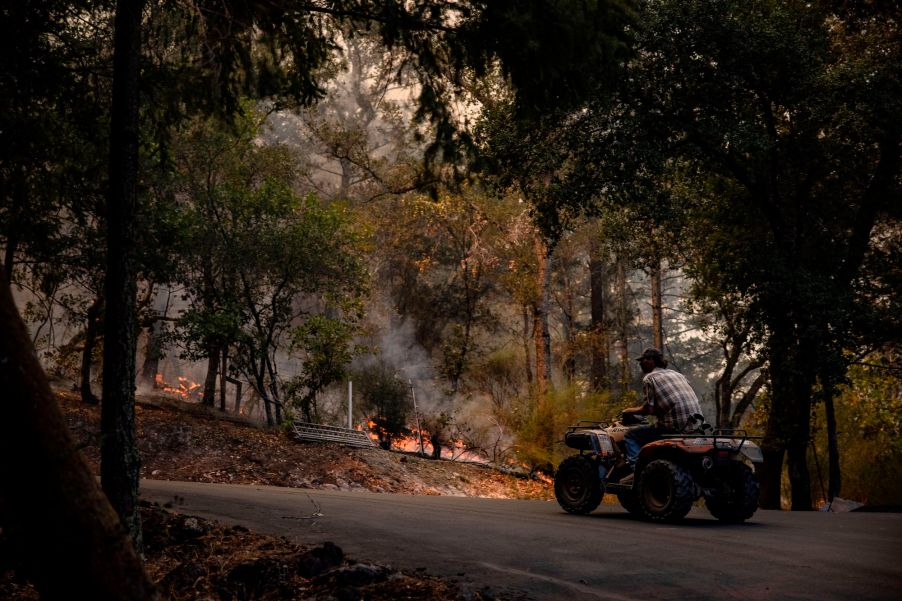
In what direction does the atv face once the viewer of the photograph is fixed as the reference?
facing away from the viewer and to the left of the viewer

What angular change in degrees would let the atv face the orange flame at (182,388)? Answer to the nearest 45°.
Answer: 0° — it already faces it

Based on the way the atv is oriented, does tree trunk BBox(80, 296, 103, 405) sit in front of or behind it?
in front

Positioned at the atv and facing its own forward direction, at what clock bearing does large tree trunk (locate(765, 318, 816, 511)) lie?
The large tree trunk is roughly at 2 o'clock from the atv.

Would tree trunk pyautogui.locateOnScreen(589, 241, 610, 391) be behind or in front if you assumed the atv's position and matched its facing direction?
in front

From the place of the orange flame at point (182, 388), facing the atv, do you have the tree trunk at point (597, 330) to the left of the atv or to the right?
left

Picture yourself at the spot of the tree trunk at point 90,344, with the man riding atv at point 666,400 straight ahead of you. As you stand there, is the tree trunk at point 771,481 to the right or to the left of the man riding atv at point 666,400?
left

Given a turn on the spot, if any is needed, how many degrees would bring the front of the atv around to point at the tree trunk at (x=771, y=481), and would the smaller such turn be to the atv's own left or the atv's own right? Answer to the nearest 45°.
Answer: approximately 45° to the atv's own right

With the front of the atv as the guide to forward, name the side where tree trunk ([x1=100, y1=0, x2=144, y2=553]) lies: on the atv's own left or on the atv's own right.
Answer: on the atv's own left
